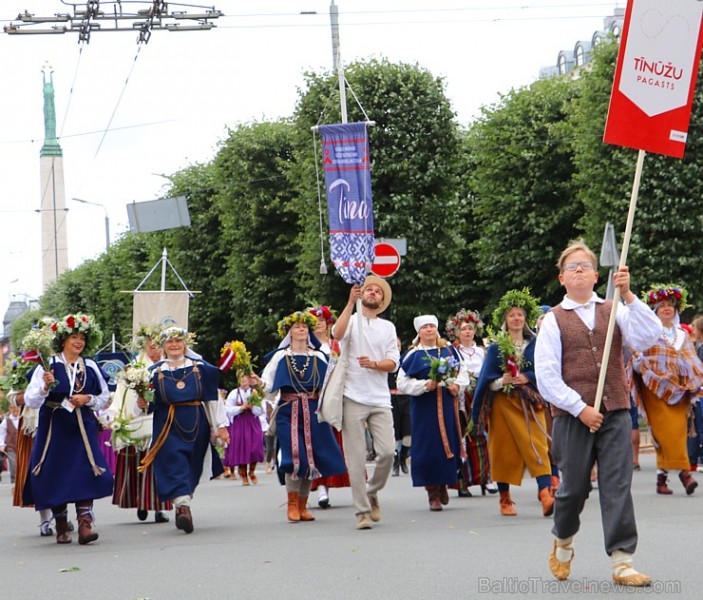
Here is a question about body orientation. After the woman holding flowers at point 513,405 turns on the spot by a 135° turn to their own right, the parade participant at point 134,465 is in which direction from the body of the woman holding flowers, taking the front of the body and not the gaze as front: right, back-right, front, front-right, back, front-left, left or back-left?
front-left

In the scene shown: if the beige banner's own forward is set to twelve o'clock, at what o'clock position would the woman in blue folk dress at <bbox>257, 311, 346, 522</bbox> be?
The woman in blue folk dress is roughly at 12 o'clock from the beige banner.

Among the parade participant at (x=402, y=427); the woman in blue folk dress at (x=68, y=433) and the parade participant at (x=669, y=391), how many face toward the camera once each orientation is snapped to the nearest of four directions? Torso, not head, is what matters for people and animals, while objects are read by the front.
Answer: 3

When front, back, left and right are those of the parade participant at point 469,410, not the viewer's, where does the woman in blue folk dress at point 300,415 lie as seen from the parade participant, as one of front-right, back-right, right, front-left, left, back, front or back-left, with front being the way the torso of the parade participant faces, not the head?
front-right

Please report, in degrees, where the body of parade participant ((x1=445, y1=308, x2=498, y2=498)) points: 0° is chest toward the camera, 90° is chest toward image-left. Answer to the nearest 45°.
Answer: approximately 0°
